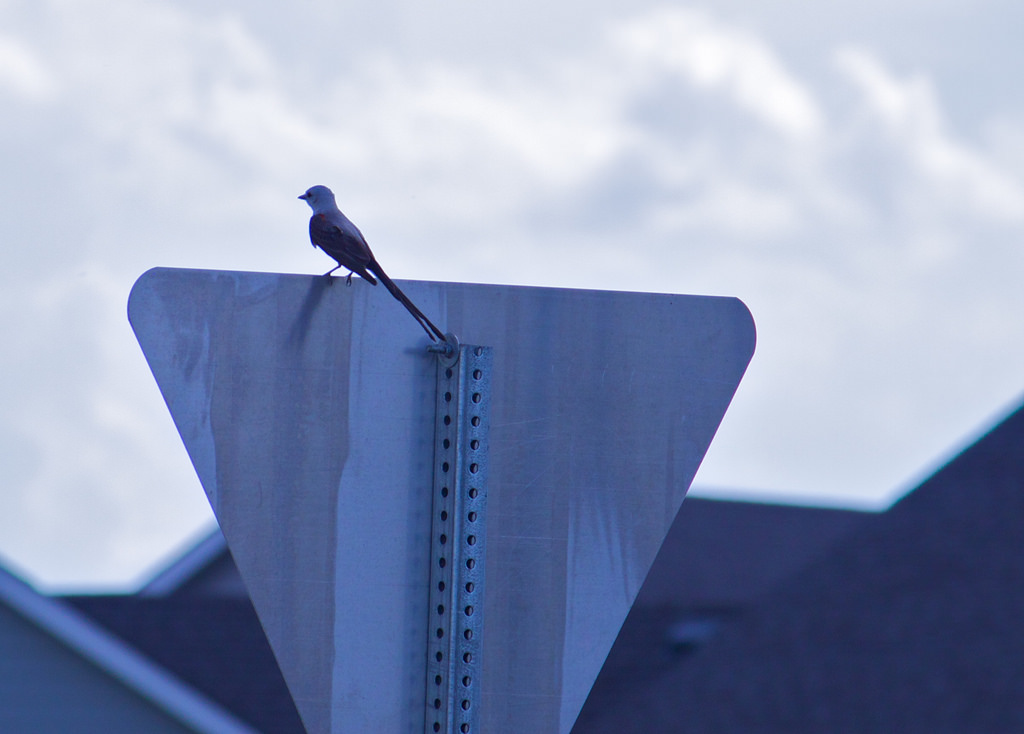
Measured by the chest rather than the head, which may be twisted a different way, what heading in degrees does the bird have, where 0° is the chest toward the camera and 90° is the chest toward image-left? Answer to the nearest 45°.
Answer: approximately 135°
